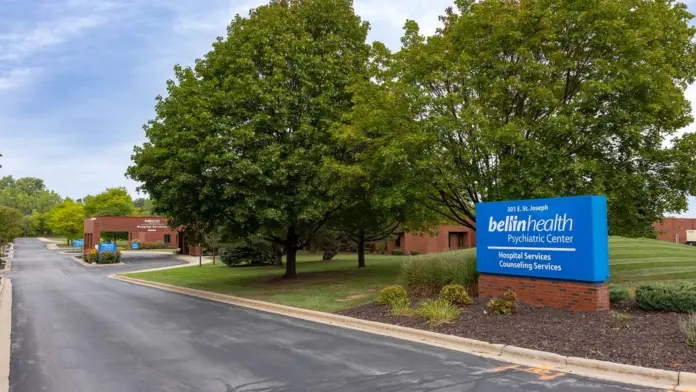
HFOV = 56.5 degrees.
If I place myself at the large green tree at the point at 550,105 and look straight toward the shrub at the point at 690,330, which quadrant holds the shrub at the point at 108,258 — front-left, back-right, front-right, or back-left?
back-right

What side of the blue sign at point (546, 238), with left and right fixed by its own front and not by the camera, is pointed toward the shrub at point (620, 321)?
left

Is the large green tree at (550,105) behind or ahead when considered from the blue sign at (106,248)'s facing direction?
ahead

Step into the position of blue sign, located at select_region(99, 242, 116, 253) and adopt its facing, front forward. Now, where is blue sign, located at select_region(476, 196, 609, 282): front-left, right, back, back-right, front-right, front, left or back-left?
front

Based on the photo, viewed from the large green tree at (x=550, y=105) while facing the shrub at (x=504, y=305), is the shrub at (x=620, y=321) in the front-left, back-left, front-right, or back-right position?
front-left

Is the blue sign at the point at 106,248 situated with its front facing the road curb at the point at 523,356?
yes

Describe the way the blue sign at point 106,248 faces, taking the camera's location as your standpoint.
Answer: facing the viewer

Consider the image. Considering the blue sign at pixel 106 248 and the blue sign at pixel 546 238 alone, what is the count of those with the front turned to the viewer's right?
0

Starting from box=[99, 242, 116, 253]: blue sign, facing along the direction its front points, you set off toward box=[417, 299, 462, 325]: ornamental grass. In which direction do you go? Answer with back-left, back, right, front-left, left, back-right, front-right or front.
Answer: front

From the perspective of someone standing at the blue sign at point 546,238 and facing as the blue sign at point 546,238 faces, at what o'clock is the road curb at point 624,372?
The road curb is roughly at 10 o'clock from the blue sign.

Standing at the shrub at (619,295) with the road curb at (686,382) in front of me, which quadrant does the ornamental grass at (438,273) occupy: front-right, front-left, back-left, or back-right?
back-right

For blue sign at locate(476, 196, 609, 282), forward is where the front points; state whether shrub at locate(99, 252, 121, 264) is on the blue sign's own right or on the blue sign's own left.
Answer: on the blue sign's own right

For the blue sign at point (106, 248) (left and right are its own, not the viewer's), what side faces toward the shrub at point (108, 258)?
front

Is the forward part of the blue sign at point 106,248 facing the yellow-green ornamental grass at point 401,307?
yes

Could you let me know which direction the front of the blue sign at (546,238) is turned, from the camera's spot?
facing the viewer and to the left of the viewer

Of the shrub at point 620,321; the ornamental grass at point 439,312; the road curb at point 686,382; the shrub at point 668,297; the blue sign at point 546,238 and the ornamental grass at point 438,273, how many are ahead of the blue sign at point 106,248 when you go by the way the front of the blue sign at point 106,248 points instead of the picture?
6
